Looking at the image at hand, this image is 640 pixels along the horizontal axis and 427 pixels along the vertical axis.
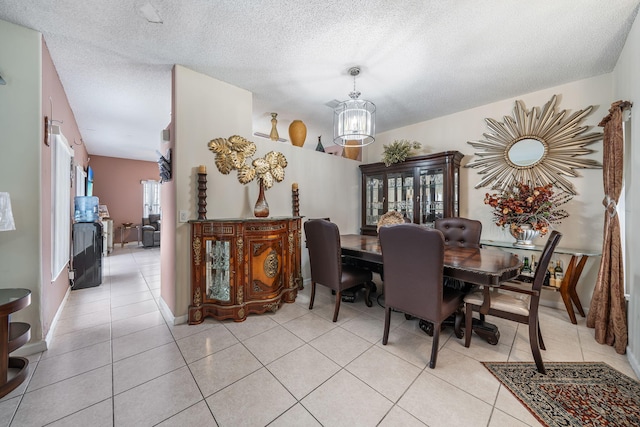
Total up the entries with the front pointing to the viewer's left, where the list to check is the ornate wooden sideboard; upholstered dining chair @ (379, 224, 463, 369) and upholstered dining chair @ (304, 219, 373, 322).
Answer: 0

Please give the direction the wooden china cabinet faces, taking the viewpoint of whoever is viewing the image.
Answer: facing the viewer and to the left of the viewer

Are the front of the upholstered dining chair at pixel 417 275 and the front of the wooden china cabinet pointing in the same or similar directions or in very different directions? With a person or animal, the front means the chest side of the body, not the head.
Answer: very different directions

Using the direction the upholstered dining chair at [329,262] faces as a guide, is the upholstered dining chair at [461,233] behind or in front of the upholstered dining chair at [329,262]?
in front

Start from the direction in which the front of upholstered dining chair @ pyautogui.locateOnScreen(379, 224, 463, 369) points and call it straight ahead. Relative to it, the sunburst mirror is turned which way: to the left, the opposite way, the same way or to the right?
the opposite way

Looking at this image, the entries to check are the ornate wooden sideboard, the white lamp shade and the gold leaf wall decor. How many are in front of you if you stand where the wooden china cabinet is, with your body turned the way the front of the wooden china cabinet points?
3

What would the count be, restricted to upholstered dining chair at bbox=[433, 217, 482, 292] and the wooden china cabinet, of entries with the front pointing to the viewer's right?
0

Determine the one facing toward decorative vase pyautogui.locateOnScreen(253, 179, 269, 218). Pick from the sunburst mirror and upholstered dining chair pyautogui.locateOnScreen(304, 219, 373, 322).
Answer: the sunburst mirror

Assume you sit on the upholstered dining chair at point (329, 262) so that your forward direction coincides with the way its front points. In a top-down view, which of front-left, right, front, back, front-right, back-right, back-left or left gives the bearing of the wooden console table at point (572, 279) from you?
front-right

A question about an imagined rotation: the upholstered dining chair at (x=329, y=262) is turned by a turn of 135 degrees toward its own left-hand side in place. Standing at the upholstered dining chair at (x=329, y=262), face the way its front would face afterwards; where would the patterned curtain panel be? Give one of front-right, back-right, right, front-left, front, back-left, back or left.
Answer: back

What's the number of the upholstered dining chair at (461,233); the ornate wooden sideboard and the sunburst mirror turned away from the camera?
0

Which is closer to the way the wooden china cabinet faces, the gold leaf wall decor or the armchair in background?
the gold leaf wall decor

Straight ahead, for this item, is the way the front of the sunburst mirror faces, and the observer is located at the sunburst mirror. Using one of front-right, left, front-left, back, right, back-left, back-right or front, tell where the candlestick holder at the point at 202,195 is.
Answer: front

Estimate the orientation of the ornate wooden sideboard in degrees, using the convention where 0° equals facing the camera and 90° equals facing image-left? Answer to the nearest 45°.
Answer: approximately 315°
